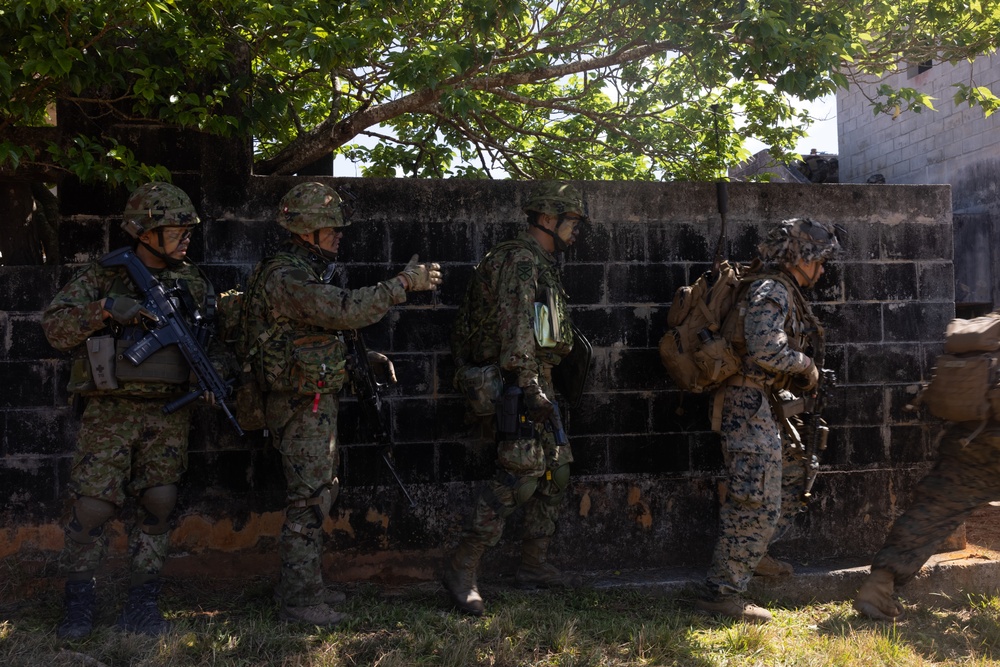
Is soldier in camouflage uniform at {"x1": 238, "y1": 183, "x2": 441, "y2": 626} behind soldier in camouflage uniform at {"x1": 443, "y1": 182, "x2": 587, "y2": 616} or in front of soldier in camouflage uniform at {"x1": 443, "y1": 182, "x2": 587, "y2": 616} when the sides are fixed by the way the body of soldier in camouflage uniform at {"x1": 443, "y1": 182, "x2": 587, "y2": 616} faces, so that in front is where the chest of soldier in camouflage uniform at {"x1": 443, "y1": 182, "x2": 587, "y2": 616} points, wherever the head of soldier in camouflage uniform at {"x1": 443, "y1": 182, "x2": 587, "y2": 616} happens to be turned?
behind

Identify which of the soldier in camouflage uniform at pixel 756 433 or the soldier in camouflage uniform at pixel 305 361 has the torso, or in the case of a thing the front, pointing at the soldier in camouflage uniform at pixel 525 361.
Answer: the soldier in camouflage uniform at pixel 305 361

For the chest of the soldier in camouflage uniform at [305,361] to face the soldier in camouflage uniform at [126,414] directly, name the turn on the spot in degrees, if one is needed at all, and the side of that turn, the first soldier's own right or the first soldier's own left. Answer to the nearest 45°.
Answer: approximately 180°

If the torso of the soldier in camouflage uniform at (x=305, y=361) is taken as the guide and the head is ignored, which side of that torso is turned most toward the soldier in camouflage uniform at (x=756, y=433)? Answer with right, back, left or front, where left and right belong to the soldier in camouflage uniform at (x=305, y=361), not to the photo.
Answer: front

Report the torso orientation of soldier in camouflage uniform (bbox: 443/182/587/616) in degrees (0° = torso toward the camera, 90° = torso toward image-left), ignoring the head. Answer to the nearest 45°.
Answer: approximately 270°

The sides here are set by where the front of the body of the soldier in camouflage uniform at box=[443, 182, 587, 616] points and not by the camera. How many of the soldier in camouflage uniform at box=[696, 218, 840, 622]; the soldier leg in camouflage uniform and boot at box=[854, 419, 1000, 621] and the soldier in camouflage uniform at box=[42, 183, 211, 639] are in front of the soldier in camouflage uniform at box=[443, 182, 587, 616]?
2

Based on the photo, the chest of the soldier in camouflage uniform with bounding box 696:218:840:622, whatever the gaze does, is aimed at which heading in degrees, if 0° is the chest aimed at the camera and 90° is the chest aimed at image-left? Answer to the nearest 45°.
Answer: approximately 270°

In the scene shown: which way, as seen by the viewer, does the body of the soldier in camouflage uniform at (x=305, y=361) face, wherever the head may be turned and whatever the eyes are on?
to the viewer's right

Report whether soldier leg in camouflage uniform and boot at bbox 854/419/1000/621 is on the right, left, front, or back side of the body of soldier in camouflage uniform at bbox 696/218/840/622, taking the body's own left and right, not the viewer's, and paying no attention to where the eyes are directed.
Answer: front

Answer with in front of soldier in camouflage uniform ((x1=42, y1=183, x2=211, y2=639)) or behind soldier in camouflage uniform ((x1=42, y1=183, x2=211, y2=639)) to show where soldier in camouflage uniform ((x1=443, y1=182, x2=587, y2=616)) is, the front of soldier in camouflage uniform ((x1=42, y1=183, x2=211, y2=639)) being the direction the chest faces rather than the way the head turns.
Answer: in front

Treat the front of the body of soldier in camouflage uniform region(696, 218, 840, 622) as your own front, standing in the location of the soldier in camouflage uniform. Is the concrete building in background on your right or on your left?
on your left

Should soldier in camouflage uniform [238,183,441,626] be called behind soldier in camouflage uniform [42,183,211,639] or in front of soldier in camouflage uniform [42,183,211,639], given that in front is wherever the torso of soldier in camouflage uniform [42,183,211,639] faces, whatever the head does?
in front

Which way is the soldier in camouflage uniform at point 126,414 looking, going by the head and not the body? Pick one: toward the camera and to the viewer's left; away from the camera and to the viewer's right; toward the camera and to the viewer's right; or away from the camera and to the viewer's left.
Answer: toward the camera and to the viewer's right

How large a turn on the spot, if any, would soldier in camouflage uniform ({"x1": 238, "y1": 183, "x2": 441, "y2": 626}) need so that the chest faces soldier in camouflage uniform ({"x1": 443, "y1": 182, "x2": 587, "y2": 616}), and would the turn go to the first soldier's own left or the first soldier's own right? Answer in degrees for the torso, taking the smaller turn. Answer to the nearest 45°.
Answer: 0° — they already face them

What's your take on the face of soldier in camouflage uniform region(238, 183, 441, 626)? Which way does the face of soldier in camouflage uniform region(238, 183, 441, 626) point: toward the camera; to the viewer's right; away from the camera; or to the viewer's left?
to the viewer's right
